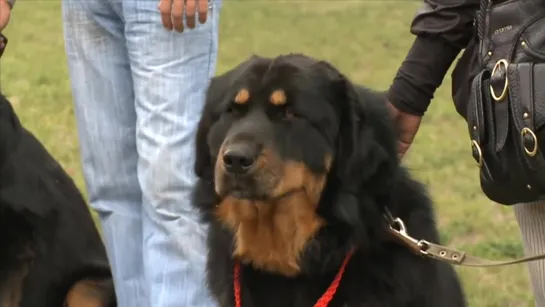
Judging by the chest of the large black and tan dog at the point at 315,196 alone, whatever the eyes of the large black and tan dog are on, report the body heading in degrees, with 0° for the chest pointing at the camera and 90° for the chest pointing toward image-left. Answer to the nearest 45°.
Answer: approximately 45°

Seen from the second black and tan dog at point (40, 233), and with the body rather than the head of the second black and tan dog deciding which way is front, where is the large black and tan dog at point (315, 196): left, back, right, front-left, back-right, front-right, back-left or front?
back-left

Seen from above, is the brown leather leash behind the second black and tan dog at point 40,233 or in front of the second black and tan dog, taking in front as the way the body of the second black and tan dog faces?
behind

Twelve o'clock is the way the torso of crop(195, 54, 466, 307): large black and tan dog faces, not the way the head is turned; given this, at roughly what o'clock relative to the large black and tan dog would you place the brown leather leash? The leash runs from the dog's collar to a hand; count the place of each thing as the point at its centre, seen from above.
The brown leather leash is roughly at 8 o'clock from the large black and tan dog.
